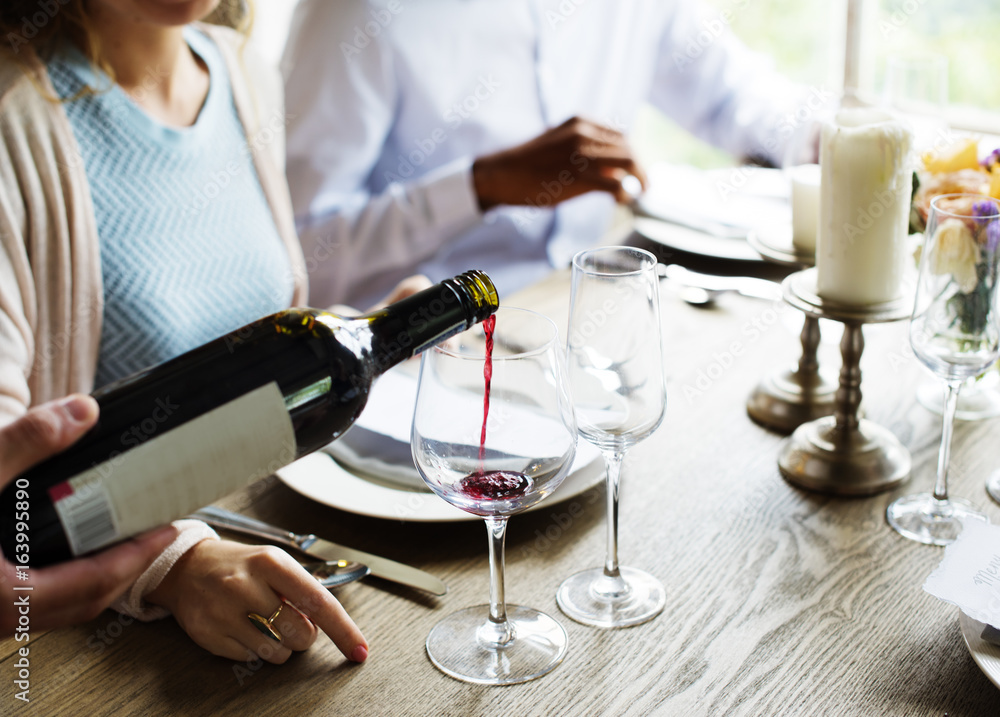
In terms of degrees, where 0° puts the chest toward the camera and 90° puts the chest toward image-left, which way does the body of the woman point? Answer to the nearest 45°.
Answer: approximately 315°
